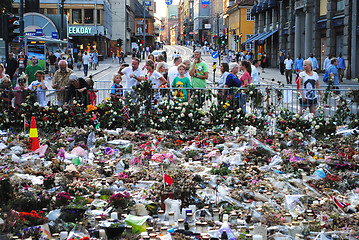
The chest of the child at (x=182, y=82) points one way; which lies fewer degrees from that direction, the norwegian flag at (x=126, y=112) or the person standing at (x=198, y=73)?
the norwegian flag

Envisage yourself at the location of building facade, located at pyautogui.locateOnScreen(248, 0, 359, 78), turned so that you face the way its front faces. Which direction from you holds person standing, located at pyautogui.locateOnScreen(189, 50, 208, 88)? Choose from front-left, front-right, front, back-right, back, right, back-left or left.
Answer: front-left

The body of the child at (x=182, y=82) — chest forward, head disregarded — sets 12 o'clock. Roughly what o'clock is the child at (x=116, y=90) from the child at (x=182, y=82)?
the child at (x=116, y=90) is roughly at 3 o'clock from the child at (x=182, y=82).

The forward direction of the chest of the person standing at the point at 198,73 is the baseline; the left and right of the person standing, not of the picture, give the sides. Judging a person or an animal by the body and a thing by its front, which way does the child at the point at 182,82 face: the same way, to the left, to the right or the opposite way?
the same way

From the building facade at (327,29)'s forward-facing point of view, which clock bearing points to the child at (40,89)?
The child is roughly at 11 o'clock from the building facade.

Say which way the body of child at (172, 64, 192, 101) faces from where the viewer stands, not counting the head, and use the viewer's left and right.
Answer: facing the viewer

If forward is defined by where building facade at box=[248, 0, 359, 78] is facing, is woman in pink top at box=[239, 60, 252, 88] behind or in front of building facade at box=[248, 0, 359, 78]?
in front

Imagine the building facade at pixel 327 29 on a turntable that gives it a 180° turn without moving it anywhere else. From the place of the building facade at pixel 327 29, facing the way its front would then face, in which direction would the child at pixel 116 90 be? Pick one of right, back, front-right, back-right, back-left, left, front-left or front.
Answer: back-right

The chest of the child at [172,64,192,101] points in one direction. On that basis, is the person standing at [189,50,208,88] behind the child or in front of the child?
behind

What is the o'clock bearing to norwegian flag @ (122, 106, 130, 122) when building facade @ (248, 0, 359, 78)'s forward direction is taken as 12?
The norwegian flag is roughly at 11 o'clock from the building facade.

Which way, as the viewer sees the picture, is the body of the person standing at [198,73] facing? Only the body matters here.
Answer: toward the camera

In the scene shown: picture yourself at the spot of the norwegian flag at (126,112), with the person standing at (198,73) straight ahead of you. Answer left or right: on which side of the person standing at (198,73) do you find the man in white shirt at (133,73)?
left

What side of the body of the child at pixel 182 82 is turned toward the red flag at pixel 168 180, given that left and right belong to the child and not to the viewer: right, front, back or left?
front

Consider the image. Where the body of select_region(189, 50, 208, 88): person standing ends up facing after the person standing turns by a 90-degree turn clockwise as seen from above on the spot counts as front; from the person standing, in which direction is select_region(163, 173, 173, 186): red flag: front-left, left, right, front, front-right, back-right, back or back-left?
left

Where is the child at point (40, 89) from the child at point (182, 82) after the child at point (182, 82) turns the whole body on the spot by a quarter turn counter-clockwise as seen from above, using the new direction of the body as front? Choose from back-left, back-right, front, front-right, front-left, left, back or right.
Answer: back

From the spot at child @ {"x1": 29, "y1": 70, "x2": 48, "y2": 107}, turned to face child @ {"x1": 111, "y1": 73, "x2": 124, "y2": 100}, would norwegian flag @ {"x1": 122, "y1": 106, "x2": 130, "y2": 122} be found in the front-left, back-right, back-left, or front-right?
front-right

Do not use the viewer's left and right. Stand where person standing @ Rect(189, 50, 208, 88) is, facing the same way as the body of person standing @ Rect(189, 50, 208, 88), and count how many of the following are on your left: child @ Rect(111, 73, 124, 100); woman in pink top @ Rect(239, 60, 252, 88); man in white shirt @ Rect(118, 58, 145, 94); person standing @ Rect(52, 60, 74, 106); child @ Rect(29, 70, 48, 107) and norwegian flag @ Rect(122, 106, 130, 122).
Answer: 1
